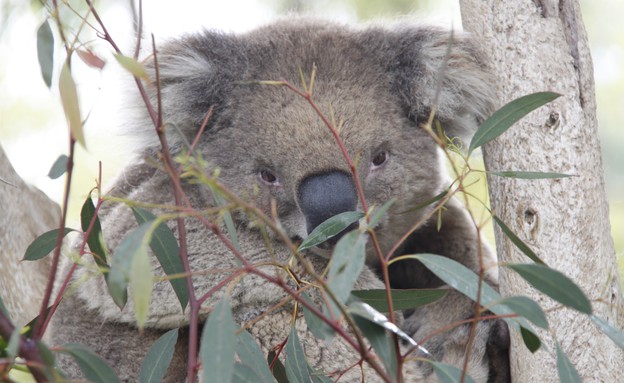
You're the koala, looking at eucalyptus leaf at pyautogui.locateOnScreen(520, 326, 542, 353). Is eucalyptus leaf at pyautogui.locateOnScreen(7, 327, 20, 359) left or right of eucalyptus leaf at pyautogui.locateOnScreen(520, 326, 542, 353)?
right

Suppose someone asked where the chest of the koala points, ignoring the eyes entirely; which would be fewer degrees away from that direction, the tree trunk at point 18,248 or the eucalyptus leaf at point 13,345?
the eucalyptus leaf

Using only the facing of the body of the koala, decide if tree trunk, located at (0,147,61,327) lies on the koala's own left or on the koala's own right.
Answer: on the koala's own right

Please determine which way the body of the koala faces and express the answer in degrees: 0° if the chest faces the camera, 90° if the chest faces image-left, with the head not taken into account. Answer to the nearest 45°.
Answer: approximately 0°

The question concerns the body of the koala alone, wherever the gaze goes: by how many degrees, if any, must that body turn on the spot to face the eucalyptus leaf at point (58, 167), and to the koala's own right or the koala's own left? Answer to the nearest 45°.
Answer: approximately 45° to the koala's own right

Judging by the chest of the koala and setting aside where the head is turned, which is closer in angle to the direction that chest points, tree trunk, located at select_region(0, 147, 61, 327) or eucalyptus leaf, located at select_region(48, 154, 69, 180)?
the eucalyptus leaf
